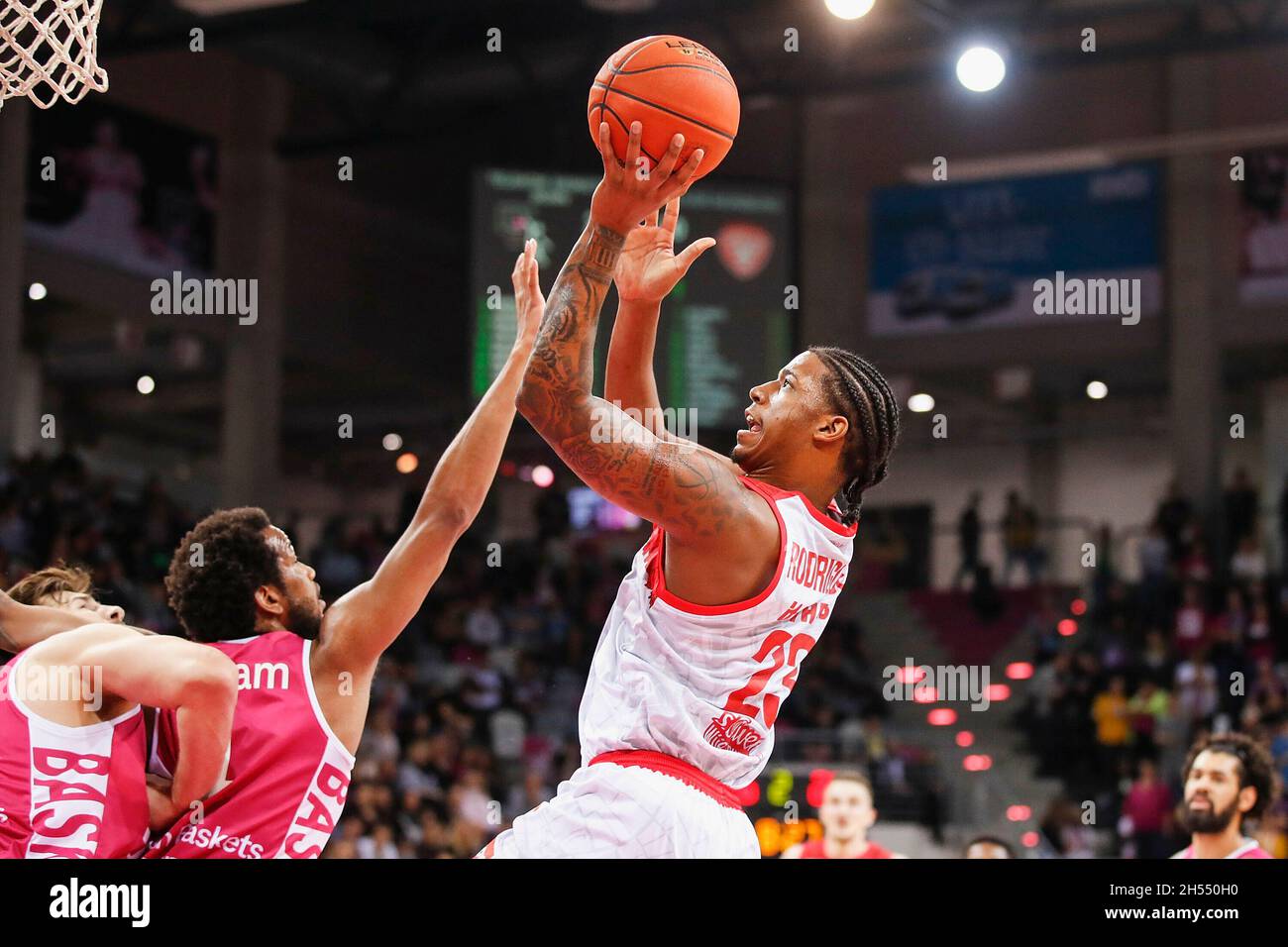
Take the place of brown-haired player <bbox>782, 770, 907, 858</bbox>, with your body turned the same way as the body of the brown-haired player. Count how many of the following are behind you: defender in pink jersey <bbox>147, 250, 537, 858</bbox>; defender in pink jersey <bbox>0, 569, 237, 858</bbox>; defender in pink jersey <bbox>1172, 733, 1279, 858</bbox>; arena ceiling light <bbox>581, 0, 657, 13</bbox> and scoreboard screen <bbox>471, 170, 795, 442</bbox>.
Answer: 2

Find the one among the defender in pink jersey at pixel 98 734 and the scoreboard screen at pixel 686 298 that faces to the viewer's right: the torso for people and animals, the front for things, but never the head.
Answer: the defender in pink jersey

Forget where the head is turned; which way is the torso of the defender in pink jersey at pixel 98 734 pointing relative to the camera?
to the viewer's right

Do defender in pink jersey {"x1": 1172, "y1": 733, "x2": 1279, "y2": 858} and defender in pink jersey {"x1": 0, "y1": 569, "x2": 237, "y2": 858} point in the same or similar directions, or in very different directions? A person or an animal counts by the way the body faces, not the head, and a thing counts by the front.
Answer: very different directions

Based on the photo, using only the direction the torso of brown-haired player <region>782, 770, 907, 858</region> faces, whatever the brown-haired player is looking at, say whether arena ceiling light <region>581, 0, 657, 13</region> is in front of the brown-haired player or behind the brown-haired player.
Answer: behind

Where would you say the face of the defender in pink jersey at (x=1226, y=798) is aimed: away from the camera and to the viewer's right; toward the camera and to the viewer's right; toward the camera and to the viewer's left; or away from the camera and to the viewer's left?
toward the camera and to the viewer's left

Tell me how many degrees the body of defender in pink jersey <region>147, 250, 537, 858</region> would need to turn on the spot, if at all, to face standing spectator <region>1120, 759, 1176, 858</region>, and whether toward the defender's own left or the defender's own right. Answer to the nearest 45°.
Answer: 0° — they already face them

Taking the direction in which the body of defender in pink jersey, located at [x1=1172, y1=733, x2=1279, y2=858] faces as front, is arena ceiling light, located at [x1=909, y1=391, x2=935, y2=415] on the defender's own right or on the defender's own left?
on the defender's own right

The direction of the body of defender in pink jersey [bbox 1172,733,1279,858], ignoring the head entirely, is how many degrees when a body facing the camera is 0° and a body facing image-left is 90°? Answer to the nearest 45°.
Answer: approximately 45°
